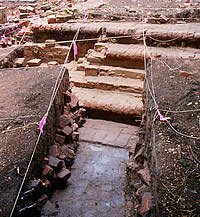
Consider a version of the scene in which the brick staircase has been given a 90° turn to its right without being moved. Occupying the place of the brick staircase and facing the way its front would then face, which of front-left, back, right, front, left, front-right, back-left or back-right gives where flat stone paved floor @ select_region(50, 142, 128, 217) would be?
left

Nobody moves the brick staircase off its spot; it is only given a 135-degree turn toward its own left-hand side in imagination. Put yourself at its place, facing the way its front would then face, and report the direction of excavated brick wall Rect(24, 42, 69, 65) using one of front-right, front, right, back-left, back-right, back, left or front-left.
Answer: left

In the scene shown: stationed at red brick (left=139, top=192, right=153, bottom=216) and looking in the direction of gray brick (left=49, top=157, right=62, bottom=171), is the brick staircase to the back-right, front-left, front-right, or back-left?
front-right

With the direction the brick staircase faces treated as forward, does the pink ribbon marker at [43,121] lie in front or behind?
in front

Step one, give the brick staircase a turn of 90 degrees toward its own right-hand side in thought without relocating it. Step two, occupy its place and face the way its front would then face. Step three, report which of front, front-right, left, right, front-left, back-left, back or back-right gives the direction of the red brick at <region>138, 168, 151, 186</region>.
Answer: left

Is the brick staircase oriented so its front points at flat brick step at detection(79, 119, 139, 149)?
yes

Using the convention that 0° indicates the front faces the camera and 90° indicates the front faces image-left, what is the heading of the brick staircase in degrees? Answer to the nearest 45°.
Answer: approximately 0°

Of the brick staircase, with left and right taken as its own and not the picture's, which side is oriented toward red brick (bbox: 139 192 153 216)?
front

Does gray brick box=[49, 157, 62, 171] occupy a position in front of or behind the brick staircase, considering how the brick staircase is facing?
in front
